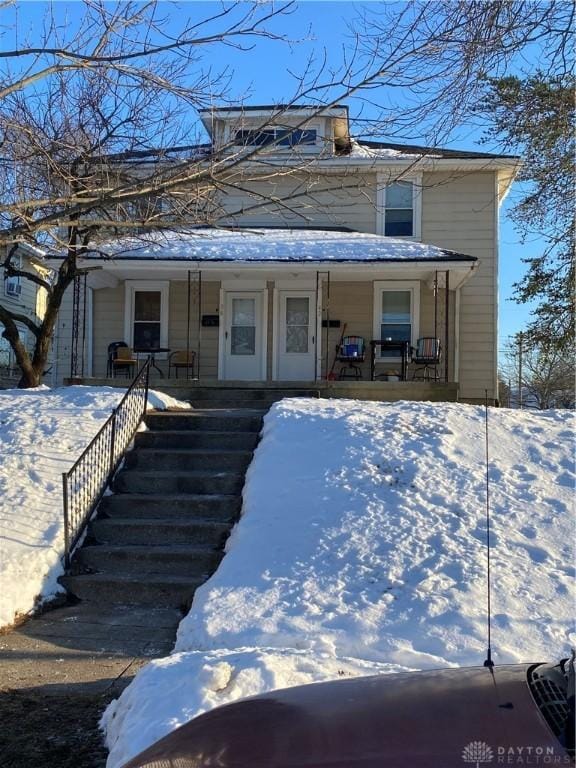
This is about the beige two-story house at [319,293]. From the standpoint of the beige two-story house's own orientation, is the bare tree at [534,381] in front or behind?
behind

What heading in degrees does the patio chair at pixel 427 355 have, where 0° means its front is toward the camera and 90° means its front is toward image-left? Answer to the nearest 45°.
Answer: approximately 0°

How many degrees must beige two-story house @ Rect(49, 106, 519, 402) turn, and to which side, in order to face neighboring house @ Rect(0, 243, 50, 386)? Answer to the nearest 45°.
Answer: approximately 135° to its right

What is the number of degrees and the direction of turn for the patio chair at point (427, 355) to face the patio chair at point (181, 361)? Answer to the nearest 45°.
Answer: approximately 90° to its right

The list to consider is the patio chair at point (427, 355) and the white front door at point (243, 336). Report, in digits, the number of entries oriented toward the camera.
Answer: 2

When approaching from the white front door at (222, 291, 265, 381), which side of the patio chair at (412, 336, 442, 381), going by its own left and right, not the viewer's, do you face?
right

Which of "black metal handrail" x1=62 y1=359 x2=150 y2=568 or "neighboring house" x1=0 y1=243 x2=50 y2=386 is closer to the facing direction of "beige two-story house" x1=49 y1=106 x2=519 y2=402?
the black metal handrail

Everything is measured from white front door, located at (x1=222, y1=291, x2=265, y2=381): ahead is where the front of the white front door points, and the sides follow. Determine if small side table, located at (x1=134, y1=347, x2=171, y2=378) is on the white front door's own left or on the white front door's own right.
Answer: on the white front door's own right

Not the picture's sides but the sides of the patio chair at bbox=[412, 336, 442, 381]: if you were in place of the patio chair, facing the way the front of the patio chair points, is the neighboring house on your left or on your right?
on your right

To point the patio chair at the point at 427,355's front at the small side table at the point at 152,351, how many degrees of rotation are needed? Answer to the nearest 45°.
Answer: approximately 90° to its right

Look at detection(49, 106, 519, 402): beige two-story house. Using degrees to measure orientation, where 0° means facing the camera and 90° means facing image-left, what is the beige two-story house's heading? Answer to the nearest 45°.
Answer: approximately 0°
